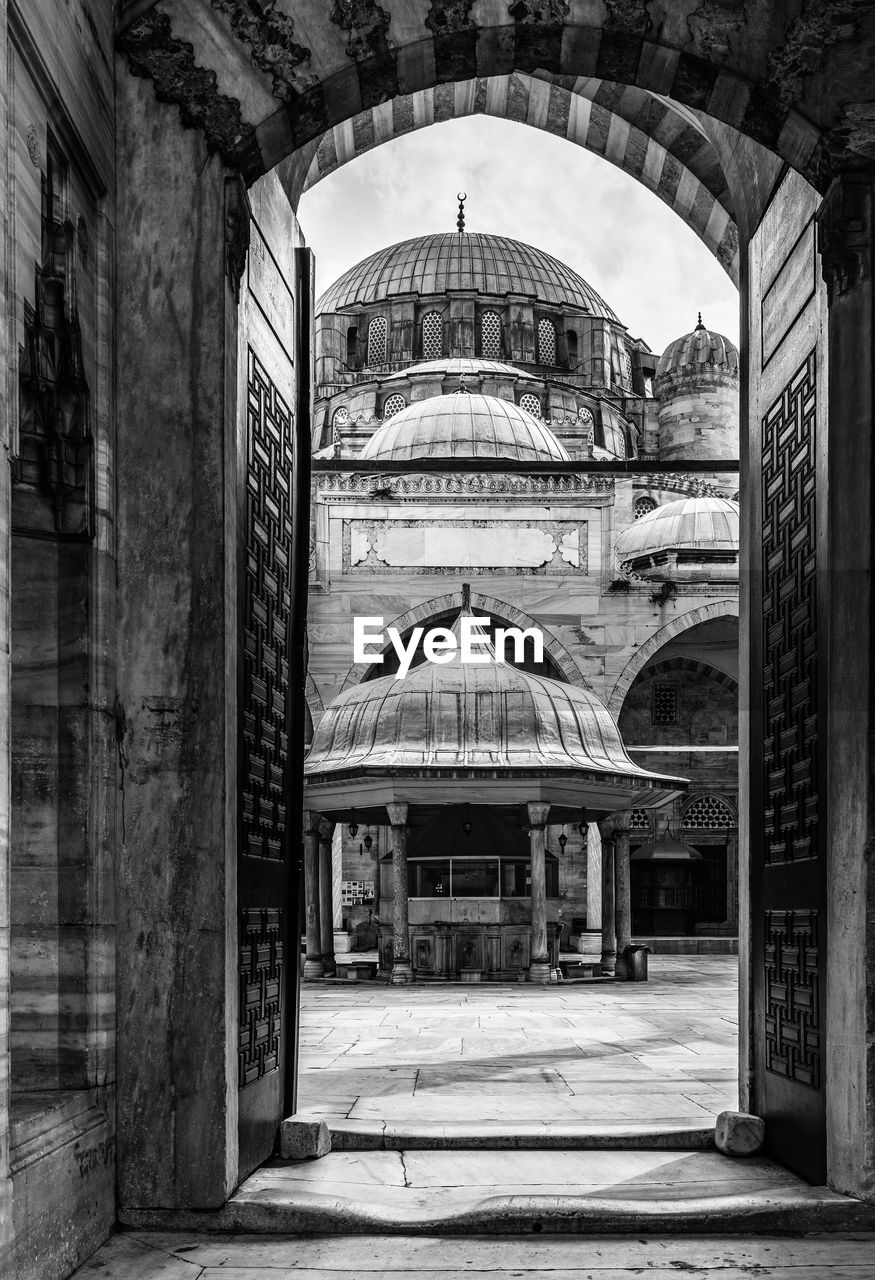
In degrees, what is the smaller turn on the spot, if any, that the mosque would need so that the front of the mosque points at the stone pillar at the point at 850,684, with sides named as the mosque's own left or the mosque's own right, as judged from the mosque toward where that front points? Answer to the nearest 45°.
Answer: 0° — it already faces it

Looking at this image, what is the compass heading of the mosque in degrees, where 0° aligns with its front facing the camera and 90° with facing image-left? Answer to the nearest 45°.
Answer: approximately 0°

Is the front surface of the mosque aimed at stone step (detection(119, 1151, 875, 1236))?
yes

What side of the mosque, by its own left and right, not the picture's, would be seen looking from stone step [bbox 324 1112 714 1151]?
front
